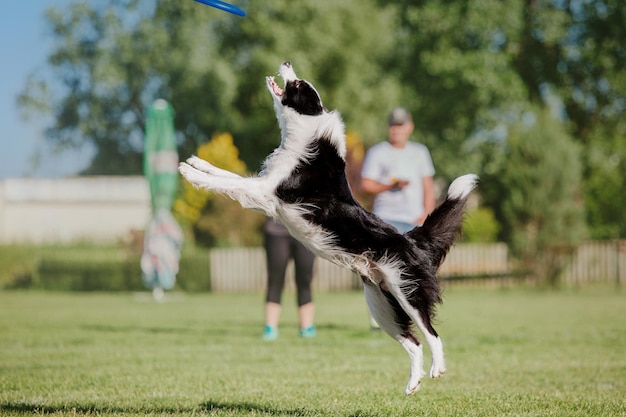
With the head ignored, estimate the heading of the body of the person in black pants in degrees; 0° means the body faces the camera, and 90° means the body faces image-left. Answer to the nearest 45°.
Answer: approximately 0°

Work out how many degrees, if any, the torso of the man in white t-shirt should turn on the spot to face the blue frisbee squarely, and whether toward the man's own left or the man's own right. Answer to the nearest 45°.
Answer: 0° — they already face it

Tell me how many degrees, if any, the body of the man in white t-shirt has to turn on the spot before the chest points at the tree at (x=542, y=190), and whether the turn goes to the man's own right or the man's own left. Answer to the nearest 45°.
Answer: approximately 180°

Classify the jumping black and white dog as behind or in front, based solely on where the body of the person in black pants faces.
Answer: in front

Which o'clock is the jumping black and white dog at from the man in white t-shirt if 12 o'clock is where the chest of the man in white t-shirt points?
The jumping black and white dog is roughly at 12 o'clock from the man in white t-shirt.

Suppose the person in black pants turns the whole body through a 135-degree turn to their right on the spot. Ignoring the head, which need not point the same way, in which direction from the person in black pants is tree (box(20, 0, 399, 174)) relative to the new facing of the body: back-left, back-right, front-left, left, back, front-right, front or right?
front-right

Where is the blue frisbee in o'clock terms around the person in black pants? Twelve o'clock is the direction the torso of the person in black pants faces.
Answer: The blue frisbee is roughly at 12 o'clock from the person in black pants.

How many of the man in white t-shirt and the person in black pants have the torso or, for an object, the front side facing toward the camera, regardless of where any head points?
2

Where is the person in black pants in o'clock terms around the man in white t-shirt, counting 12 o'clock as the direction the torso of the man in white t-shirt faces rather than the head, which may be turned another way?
The person in black pants is roughly at 3 o'clock from the man in white t-shirt.
